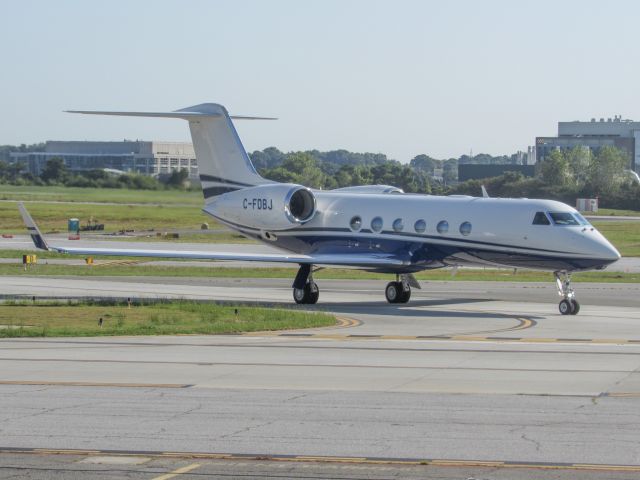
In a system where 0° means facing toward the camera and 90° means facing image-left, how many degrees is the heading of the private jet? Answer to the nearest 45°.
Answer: approximately 315°
